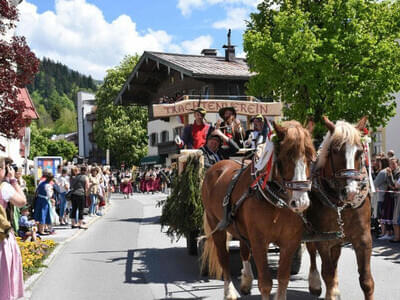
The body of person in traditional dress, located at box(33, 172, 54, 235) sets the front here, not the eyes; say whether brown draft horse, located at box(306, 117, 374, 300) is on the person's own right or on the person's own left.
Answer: on the person's own right

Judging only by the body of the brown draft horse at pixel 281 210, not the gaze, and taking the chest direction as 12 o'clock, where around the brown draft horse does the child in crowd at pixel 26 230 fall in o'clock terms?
The child in crowd is roughly at 6 o'clock from the brown draft horse.

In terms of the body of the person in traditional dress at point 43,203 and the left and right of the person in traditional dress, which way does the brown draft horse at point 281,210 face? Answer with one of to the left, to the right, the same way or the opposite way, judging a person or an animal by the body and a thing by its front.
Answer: to the right

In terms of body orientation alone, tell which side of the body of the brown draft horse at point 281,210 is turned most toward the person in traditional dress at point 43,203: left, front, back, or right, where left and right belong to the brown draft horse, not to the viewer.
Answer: back

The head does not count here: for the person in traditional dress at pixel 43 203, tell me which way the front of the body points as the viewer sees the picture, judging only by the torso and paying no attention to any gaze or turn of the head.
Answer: to the viewer's right

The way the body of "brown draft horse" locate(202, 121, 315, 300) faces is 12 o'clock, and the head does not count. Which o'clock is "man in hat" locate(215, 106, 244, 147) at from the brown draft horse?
The man in hat is roughly at 7 o'clock from the brown draft horse.

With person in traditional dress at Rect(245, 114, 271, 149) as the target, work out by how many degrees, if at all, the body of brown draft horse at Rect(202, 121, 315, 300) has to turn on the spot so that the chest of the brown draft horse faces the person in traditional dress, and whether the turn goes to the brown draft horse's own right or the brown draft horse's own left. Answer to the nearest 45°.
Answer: approximately 135° to the brown draft horse's own left

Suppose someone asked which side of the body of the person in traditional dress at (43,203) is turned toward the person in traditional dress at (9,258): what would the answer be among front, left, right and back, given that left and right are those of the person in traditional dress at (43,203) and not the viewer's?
right

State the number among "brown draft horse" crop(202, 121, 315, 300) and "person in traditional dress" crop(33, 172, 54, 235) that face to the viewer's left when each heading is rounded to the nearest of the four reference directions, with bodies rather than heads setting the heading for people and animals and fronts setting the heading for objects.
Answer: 0
